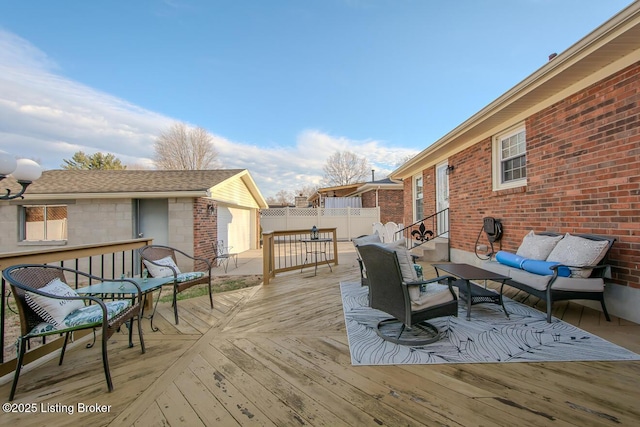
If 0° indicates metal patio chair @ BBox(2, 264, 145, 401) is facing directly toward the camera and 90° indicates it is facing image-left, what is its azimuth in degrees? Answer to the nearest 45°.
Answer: approximately 315°

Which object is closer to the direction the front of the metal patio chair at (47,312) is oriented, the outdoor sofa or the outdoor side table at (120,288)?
the outdoor sofa

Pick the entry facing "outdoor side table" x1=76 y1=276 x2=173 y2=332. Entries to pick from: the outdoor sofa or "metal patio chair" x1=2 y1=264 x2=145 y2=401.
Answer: the outdoor sofa

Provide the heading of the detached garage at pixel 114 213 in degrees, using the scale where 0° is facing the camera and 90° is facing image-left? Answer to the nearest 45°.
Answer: approximately 315°

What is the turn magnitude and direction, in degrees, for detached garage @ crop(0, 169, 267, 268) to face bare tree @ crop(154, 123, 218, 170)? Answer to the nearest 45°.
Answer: approximately 135° to its left

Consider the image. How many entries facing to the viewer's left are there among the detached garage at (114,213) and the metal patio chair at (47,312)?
0

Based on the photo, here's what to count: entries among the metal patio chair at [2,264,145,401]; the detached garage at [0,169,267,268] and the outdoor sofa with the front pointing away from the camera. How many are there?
0

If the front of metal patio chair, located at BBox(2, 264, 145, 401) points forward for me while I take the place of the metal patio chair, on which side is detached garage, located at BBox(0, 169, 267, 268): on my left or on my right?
on my left

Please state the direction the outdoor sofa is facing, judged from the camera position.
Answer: facing the viewer and to the left of the viewer

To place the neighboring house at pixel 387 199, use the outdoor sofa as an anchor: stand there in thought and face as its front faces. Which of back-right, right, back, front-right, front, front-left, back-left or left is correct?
right

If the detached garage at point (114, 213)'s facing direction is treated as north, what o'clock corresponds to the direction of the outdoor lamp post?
The outdoor lamp post is roughly at 2 o'clock from the detached garage.

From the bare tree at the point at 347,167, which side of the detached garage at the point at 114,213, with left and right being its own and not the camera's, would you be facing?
left

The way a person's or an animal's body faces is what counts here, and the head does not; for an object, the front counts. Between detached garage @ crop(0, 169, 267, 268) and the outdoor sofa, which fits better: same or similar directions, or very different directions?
very different directions

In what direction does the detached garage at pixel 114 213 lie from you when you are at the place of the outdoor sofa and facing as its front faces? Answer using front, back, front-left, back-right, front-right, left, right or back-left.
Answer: front-right

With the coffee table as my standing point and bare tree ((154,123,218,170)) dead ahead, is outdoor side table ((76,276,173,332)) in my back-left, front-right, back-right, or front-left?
front-left

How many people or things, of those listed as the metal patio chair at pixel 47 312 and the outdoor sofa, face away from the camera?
0
